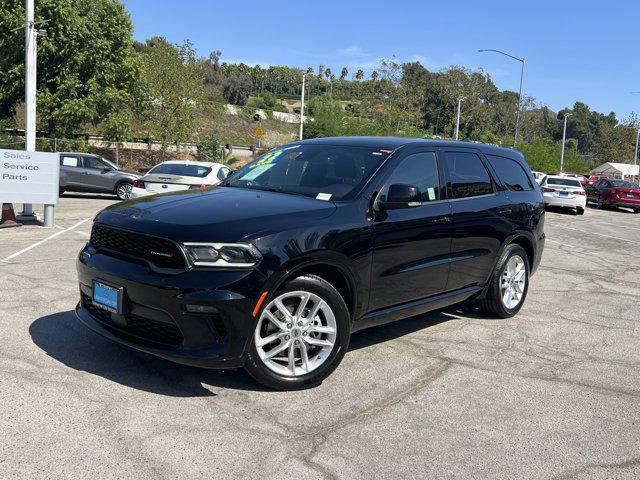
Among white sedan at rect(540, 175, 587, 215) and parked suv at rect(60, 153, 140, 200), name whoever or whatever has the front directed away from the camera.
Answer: the white sedan

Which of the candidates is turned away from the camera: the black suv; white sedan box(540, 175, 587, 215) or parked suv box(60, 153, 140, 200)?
the white sedan

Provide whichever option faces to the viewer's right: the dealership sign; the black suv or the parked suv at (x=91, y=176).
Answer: the parked suv

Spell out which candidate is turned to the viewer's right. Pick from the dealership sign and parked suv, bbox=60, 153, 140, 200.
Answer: the parked suv

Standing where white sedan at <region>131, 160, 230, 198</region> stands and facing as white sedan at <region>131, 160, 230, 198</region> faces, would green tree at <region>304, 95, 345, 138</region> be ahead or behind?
ahead

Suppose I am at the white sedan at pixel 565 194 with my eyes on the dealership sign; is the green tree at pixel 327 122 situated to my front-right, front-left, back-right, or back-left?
back-right

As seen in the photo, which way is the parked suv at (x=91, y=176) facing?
to the viewer's right

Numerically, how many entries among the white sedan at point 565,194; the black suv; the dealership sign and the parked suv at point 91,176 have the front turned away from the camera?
1

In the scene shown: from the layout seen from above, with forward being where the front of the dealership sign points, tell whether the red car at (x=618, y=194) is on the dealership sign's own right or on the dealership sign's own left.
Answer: on the dealership sign's own left

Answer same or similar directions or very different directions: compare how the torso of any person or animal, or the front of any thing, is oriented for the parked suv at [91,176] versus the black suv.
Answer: very different directions

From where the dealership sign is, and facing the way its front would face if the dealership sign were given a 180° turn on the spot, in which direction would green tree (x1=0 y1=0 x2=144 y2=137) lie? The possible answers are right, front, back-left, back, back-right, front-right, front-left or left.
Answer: front

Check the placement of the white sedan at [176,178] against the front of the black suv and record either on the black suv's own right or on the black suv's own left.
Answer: on the black suv's own right

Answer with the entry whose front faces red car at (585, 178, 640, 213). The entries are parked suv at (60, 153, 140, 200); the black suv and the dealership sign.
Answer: the parked suv

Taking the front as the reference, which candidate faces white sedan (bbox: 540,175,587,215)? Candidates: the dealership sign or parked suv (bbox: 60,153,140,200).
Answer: the parked suv

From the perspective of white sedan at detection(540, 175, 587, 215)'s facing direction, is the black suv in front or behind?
behind

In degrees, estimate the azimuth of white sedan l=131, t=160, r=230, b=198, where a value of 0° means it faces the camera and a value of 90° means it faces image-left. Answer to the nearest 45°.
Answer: approximately 225°

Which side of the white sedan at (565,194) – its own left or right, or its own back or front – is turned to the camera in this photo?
back
